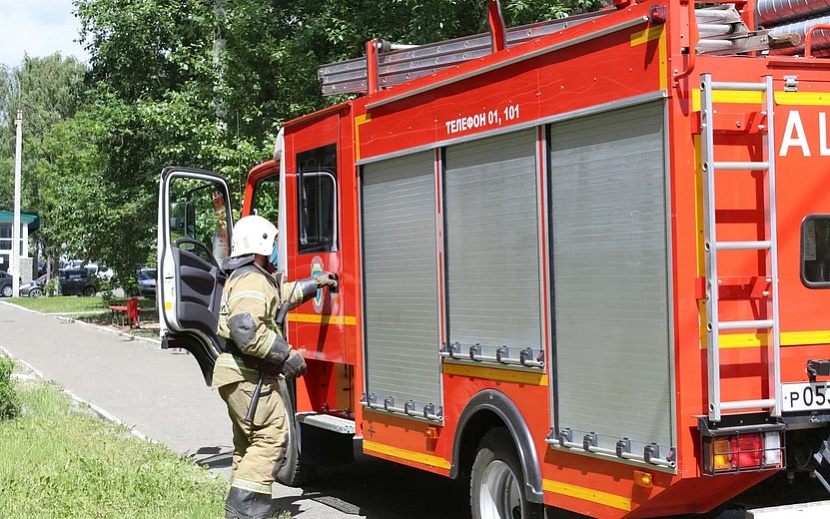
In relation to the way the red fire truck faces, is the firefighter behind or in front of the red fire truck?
in front

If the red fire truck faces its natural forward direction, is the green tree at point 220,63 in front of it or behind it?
in front

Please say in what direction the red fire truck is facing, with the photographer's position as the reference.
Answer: facing away from the viewer and to the left of the viewer

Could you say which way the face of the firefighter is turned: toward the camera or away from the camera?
away from the camera

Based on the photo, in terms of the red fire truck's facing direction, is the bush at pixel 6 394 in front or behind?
in front
